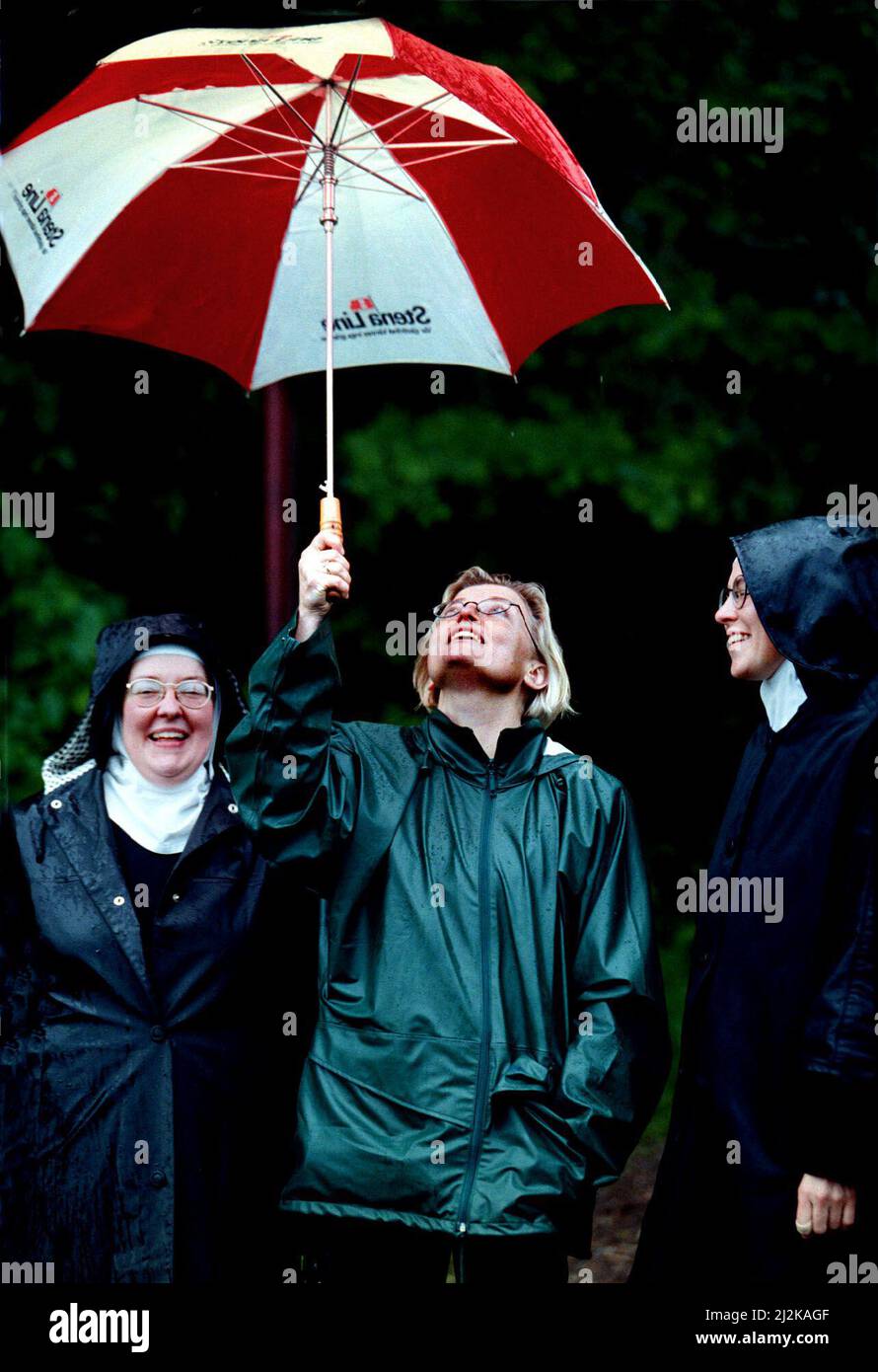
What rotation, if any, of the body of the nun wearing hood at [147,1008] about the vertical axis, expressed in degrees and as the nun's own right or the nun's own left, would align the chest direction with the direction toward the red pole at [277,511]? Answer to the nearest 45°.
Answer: approximately 180°

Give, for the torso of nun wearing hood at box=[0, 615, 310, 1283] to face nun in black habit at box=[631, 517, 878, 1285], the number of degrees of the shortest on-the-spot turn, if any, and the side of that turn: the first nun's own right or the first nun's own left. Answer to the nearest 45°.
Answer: approximately 90° to the first nun's own left

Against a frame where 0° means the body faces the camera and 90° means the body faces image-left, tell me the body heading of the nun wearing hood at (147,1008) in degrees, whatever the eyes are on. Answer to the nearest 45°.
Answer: approximately 0°

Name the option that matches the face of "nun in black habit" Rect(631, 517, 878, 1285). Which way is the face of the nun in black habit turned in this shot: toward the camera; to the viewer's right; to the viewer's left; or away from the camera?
to the viewer's left

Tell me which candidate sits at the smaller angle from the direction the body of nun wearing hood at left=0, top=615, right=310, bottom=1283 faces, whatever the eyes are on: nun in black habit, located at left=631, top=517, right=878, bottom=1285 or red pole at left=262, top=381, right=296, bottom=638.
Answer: the nun in black habit
